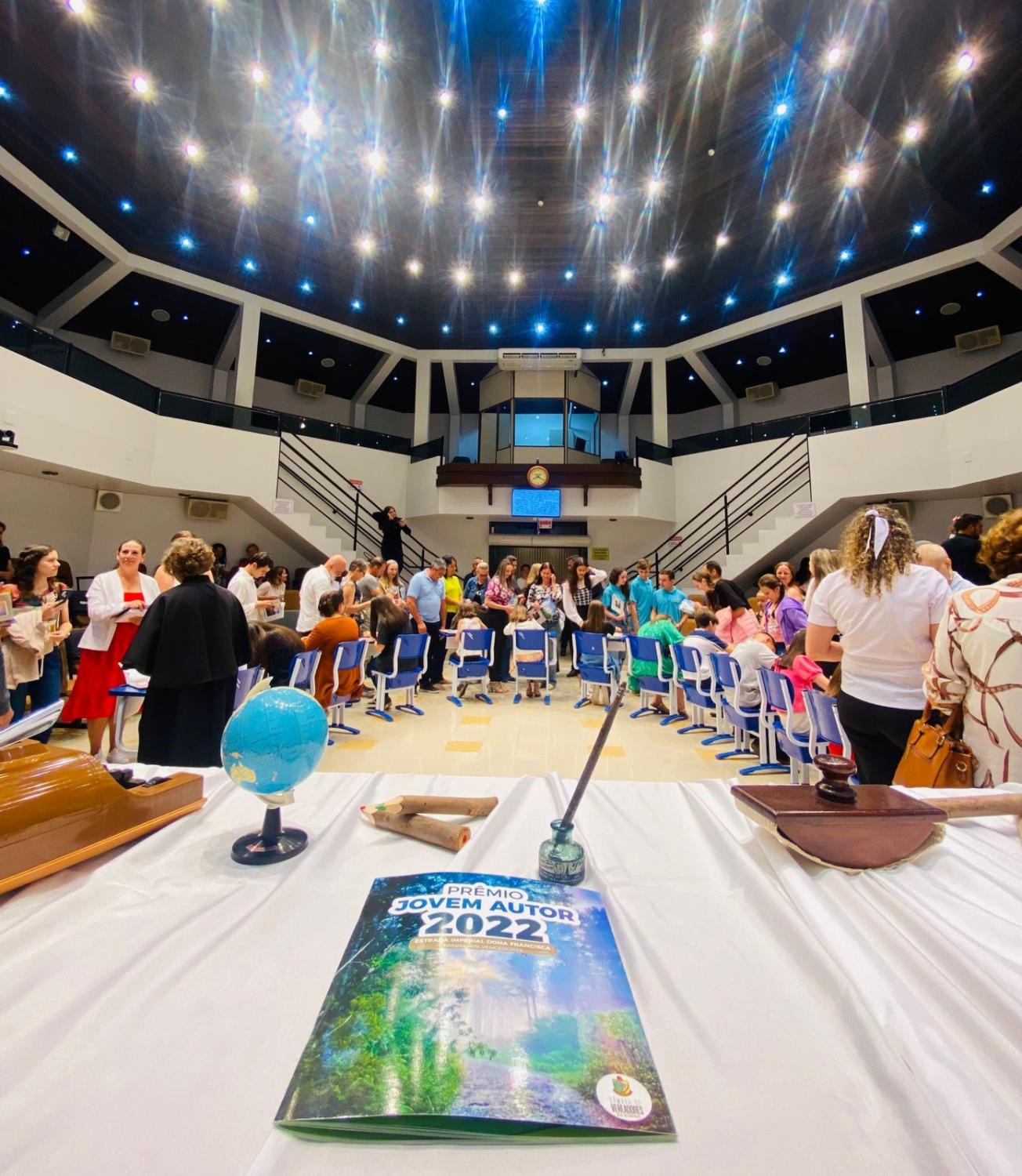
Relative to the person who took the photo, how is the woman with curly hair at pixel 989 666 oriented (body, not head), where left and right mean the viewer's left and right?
facing away from the viewer

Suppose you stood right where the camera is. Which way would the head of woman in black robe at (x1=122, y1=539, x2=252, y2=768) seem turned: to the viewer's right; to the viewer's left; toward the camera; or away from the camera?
away from the camera

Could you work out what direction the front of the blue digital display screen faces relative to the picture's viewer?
facing the viewer

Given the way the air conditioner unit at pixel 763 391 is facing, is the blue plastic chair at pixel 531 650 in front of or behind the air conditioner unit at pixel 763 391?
in front

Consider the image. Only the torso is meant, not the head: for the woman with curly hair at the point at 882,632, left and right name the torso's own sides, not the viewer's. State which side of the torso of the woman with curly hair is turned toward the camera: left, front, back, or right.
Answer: back

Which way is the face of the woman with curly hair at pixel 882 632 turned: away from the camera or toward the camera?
away from the camera

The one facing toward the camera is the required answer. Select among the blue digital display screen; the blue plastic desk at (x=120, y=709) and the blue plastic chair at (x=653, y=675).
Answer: the blue digital display screen

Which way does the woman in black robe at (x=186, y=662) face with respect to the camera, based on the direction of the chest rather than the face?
away from the camera

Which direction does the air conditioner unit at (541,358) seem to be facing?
toward the camera

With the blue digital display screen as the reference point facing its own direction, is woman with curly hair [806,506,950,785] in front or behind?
in front

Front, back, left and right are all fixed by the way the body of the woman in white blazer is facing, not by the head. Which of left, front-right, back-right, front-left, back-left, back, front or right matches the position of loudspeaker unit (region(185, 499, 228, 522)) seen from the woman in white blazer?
back-left
